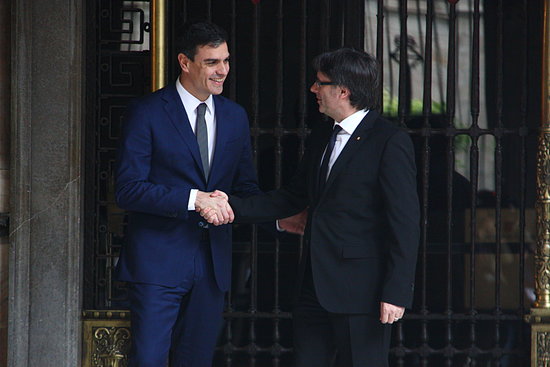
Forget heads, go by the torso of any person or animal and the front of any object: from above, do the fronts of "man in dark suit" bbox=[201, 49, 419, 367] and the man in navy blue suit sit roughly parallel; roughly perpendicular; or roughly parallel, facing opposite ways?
roughly perpendicular

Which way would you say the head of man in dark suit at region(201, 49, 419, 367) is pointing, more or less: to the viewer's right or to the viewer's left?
to the viewer's left

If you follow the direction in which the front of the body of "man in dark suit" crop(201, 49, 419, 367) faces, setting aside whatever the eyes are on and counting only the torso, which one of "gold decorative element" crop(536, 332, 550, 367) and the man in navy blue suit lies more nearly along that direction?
the man in navy blue suit

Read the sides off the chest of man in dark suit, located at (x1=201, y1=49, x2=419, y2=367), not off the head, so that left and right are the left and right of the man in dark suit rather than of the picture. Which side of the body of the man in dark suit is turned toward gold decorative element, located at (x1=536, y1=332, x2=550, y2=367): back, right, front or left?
back

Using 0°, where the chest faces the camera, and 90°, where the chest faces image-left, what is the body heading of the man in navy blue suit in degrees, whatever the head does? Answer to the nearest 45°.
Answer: approximately 315°

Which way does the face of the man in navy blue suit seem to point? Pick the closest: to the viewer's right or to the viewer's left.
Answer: to the viewer's right

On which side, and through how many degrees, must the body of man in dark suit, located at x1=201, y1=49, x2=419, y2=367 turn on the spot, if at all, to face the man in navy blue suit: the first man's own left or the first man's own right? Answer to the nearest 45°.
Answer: approximately 45° to the first man's own right

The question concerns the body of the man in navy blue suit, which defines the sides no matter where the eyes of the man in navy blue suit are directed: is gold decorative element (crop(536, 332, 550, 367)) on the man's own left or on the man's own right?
on the man's own left
